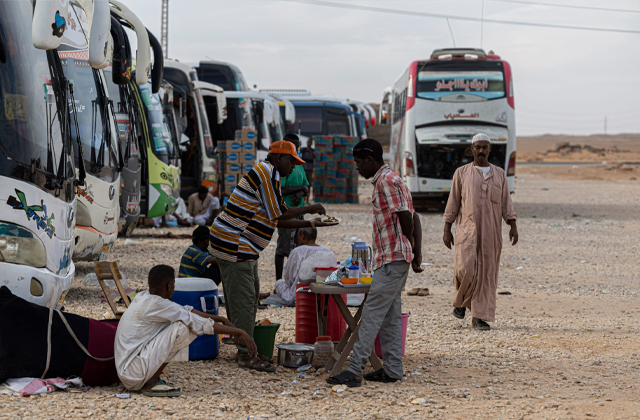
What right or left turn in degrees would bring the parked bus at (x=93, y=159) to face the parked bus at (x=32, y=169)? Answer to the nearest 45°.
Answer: approximately 45° to its right

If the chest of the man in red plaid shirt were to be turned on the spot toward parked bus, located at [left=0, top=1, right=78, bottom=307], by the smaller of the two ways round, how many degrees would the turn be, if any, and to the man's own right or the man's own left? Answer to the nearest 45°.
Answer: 0° — they already face it

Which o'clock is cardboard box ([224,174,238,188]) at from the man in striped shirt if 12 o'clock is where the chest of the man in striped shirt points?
The cardboard box is roughly at 9 o'clock from the man in striped shirt.

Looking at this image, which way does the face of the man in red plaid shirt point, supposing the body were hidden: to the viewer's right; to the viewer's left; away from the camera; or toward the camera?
to the viewer's left

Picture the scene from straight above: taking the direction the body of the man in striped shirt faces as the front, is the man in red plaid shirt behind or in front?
in front

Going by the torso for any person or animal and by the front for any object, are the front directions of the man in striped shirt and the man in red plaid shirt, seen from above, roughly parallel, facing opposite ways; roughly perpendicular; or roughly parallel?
roughly parallel, facing opposite ways

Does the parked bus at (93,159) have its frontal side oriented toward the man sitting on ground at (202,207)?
no

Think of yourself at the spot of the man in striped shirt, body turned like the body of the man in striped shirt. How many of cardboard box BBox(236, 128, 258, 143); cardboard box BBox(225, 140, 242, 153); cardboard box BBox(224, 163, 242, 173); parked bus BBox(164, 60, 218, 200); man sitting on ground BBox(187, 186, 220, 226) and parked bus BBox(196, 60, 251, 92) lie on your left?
6

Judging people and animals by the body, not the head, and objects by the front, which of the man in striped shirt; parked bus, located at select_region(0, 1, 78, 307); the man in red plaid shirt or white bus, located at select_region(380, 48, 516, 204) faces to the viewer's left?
the man in red plaid shirt

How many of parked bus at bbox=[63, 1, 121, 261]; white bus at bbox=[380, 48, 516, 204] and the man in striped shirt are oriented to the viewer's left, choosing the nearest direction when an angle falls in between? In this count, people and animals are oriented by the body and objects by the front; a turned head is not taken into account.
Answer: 0

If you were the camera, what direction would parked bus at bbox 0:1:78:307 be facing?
facing the viewer and to the right of the viewer

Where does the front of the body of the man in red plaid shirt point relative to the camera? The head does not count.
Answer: to the viewer's left

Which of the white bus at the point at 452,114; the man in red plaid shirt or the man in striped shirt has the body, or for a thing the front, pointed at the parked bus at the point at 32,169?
the man in red plaid shirt

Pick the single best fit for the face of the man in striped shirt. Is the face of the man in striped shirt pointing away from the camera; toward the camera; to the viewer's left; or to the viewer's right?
to the viewer's right

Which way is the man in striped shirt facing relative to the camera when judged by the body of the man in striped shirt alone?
to the viewer's right

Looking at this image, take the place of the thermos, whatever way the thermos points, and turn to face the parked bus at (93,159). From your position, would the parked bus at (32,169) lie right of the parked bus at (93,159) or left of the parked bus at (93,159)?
left
